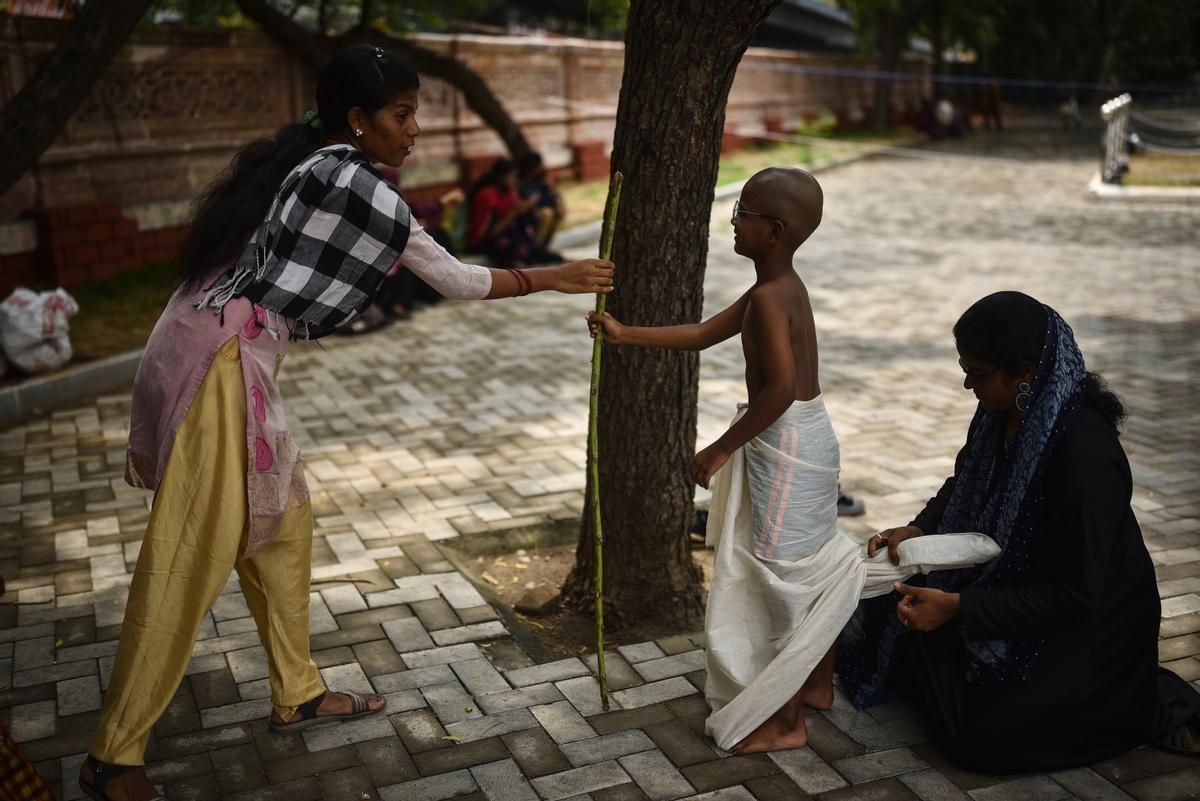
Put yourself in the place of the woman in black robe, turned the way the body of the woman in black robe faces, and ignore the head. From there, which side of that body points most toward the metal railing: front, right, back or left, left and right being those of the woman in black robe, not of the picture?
right

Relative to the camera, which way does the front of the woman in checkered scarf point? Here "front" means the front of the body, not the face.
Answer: to the viewer's right

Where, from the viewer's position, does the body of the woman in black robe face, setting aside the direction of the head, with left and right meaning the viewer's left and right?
facing to the left of the viewer

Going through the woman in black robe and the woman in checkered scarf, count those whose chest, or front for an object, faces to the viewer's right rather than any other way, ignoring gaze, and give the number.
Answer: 1

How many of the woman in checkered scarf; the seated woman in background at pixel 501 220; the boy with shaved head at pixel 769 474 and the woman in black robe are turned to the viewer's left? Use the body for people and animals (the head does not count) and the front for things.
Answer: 2

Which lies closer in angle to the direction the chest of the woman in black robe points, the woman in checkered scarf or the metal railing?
the woman in checkered scarf

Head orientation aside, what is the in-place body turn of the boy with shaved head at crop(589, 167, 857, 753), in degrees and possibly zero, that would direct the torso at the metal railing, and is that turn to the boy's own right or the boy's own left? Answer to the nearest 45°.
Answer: approximately 90° to the boy's own right

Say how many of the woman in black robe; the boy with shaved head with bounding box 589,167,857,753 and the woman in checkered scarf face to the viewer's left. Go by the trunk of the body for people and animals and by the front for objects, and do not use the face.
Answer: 2

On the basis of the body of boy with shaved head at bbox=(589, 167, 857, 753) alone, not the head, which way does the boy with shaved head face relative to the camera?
to the viewer's left

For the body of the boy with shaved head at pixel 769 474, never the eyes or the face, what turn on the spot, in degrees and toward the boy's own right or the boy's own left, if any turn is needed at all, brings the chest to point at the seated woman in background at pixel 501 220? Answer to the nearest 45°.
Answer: approximately 90° to the boy's own right

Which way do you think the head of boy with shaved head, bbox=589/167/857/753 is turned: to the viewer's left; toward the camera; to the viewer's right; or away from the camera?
to the viewer's left

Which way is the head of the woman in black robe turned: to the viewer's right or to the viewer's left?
to the viewer's left
